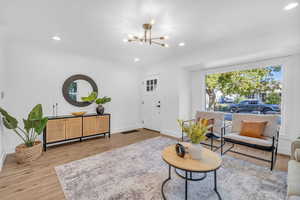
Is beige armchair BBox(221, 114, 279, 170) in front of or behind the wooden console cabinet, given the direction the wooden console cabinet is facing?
in front

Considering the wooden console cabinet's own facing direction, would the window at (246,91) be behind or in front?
in front

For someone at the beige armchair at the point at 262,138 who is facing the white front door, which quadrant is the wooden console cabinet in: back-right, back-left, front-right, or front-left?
front-left

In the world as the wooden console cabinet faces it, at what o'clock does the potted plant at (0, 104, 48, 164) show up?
The potted plant is roughly at 3 o'clock from the wooden console cabinet.

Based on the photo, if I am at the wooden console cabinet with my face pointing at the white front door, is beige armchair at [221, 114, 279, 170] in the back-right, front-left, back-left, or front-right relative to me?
front-right

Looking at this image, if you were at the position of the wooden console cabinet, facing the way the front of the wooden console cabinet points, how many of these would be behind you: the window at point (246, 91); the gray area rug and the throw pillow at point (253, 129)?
0

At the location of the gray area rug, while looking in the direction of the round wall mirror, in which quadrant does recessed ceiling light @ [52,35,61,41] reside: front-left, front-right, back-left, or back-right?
front-left

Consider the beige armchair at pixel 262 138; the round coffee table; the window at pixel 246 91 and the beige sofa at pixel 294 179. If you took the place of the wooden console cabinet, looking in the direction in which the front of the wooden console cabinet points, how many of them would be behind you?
0

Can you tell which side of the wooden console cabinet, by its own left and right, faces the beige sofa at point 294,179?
front

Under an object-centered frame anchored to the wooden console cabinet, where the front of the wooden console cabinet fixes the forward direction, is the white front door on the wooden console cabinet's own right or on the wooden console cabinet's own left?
on the wooden console cabinet's own left

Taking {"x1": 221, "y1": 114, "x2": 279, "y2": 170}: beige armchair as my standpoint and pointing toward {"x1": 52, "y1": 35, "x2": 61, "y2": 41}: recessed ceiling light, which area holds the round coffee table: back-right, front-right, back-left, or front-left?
front-left

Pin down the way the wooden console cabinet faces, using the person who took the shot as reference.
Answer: facing the viewer and to the right of the viewer

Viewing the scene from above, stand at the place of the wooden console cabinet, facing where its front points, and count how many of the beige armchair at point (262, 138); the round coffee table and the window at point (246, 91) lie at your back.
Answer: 0

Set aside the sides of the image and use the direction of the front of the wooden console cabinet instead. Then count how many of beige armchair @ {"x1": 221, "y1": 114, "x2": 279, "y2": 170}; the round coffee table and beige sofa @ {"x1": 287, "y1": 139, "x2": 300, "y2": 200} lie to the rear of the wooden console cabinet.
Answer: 0

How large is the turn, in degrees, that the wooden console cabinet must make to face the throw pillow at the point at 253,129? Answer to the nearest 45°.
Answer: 0° — it already faces it
